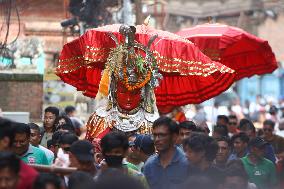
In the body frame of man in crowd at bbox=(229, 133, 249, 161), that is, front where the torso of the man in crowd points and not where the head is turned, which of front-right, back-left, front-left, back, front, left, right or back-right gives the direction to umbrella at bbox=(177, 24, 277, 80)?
back-right

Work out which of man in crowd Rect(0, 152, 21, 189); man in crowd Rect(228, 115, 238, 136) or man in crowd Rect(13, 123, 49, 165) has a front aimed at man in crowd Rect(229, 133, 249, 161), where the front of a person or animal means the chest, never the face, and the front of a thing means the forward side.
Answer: man in crowd Rect(228, 115, 238, 136)

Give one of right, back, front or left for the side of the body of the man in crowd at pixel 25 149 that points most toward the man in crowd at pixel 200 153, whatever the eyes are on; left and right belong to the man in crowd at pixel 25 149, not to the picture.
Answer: left

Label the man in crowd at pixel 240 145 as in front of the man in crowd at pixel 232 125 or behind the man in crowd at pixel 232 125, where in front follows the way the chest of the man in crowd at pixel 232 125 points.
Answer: in front

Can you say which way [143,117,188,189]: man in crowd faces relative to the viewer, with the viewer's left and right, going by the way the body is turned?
facing the viewer and to the left of the viewer

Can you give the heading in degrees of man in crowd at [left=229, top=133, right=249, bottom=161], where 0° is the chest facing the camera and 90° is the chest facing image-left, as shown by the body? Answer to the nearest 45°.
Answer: approximately 45°

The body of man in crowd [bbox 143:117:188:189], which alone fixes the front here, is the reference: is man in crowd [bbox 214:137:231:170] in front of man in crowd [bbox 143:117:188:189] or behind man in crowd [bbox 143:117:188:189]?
behind

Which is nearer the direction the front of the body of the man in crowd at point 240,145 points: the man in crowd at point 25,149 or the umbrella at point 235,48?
the man in crowd

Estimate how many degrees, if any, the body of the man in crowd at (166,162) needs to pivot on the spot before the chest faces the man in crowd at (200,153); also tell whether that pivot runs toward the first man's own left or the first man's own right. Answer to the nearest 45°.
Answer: approximately 135° to the first man's own left
